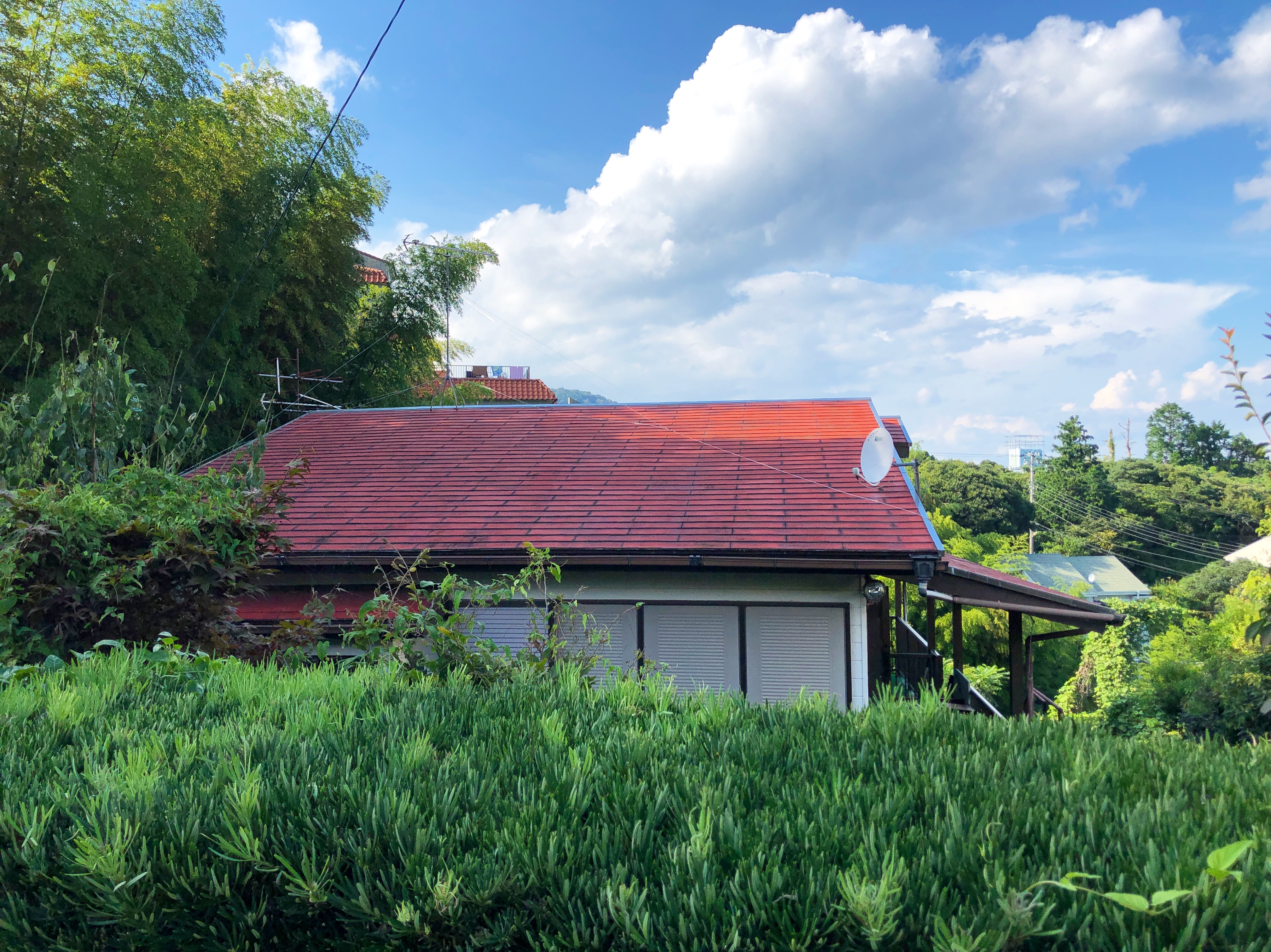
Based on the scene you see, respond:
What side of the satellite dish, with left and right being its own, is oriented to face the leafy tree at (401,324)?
right

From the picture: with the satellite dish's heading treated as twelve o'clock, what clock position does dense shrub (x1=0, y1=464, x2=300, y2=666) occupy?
The dense shrub is roughly at 12 o'clock from the satellite dish.

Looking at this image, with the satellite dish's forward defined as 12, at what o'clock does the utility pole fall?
The utility pole is roughly at 5 o'clock from the satellite dish.

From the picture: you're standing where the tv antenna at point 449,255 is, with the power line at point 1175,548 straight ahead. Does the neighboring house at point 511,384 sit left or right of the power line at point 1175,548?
left

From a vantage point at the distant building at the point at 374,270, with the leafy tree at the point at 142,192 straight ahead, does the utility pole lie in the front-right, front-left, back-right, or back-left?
back-left

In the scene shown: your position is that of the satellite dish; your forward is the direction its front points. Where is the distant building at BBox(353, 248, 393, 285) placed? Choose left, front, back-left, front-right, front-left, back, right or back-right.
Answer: right

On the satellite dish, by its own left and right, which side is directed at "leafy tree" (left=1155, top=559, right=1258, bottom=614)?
back

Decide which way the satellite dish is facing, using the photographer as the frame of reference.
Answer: facing the viewer and to the left of the viewer

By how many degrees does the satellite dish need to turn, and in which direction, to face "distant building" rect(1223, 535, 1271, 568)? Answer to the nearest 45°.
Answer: approximately 180°

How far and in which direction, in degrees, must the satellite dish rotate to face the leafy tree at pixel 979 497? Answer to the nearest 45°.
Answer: approximately 135° to its right

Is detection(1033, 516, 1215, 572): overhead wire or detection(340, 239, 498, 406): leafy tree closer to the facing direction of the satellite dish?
the leafy tree

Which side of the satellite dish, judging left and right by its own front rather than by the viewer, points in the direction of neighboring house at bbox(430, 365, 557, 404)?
right

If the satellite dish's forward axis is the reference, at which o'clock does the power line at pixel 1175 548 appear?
The power line is roughly at 5 o'clock from the satellite dish.

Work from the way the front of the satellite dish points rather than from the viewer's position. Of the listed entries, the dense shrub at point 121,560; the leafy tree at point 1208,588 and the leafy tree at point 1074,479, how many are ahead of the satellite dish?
1
